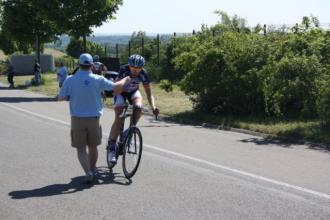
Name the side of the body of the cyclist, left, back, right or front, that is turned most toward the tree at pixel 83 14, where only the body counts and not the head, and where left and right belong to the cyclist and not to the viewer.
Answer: back

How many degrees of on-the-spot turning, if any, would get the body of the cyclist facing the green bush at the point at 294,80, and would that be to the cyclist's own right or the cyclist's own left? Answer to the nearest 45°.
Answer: approximately 135° to the cyclist's own left

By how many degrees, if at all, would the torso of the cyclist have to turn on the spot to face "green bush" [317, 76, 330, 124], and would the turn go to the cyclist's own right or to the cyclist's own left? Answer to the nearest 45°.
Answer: approximately 135° to the cyclist's own left

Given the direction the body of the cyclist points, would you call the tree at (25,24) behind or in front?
behind

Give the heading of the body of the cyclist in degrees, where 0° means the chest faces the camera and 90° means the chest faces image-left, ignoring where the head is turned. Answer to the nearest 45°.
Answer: approximately 0°
